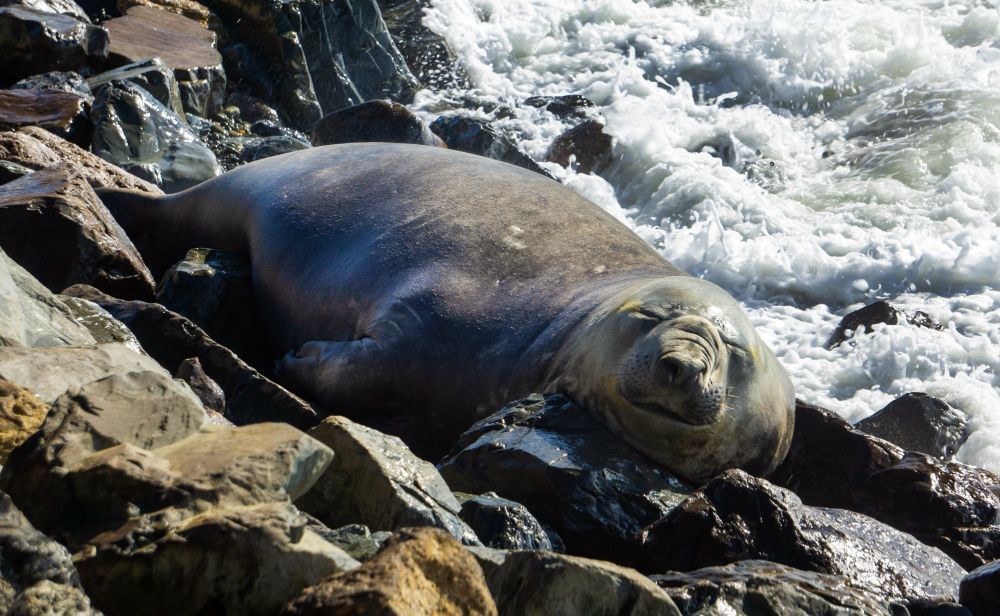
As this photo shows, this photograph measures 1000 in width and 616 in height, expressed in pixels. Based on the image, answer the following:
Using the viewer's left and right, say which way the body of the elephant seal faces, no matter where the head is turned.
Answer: facing the viewer and to the right of the viewer

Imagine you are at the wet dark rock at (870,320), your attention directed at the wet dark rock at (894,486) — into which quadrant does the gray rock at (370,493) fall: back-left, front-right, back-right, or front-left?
front-right

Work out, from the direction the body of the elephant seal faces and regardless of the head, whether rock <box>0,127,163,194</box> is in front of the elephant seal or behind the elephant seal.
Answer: behind

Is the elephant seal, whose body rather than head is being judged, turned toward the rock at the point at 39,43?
no

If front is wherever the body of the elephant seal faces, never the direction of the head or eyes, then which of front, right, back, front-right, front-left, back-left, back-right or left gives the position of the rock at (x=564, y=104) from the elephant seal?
back-left

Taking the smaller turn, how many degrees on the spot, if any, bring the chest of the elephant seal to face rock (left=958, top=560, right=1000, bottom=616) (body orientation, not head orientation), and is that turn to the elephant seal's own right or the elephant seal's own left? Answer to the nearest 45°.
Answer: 0° — it already faces it

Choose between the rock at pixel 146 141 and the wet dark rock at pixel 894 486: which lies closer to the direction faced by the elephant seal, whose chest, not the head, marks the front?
the wet dark rock

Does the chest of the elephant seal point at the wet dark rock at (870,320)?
no

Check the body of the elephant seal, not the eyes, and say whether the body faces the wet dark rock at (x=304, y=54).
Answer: no

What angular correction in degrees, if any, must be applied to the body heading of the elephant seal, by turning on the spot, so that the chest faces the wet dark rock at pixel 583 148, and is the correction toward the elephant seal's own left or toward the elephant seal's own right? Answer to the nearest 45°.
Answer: approximately 135° to the elephant seal's own left

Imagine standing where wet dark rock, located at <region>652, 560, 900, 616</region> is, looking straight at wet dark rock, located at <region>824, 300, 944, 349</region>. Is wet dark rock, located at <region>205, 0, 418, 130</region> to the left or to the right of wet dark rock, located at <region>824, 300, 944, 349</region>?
left

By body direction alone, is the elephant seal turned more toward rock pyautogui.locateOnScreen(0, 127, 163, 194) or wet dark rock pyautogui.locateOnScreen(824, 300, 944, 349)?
the wet dark rock

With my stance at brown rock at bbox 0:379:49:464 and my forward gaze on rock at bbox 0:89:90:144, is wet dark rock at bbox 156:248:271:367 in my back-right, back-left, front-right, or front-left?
front-right

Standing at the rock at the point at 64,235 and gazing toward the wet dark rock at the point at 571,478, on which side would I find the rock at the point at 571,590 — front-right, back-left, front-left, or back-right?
front-right

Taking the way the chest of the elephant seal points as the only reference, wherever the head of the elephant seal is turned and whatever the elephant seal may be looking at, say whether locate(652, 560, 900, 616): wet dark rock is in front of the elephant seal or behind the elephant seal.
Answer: in front

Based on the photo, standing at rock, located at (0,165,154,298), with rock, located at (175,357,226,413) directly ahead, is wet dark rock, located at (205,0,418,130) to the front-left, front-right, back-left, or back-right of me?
back-left

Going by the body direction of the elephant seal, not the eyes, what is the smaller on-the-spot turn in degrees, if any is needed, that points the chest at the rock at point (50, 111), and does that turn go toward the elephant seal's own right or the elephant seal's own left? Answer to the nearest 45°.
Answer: approximately 180°

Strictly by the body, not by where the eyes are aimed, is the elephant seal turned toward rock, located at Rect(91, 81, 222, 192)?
no

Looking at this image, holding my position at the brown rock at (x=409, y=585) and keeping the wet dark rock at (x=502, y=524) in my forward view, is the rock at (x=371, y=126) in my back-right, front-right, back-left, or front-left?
front-left
